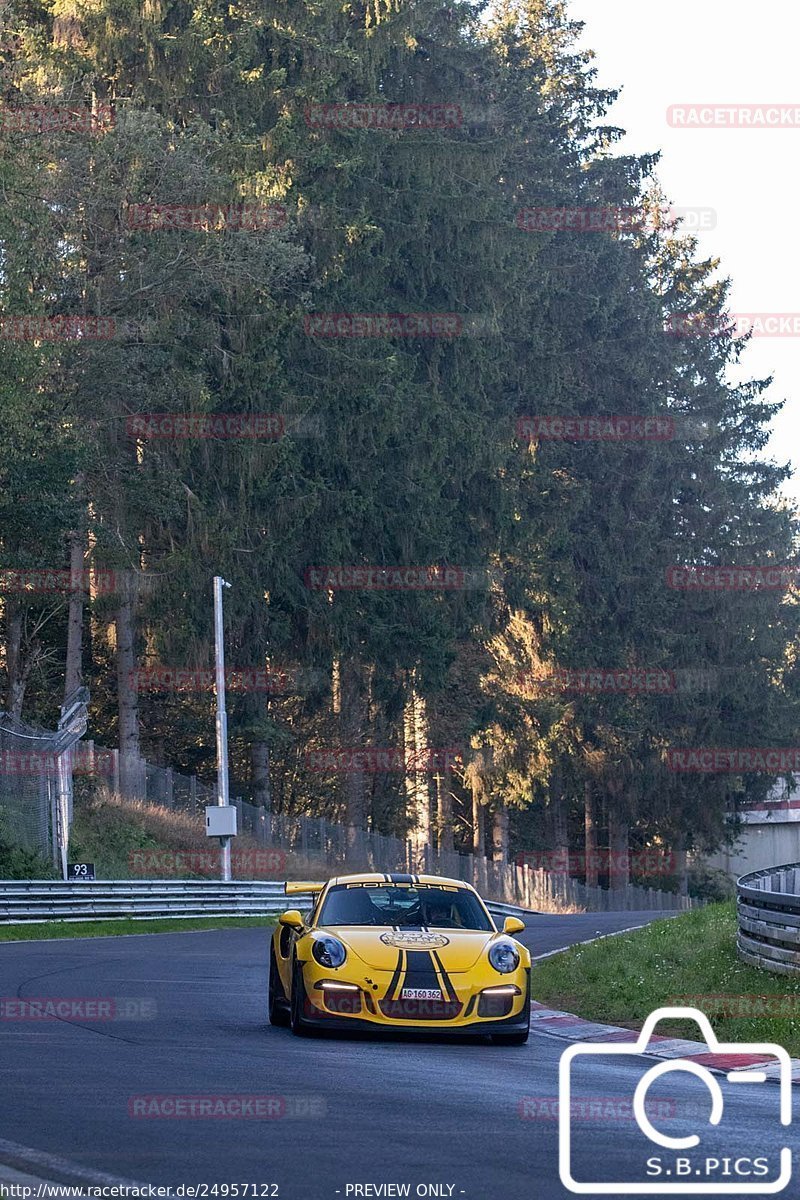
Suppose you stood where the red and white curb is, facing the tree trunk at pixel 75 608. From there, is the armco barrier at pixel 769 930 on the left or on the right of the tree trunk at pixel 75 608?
right

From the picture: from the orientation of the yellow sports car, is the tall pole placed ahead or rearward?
rearward

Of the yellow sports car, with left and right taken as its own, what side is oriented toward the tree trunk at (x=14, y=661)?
back

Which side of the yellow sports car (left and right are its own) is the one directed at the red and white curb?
left

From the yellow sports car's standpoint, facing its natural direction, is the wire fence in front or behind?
behind

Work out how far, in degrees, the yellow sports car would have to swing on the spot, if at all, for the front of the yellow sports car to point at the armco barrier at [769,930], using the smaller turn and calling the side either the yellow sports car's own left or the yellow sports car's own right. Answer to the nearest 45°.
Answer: approximately 135° to the yellow sports car's own left

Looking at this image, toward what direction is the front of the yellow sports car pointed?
toward the camera

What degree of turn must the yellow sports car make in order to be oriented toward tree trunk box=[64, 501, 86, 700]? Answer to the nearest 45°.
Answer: approximately 180°
